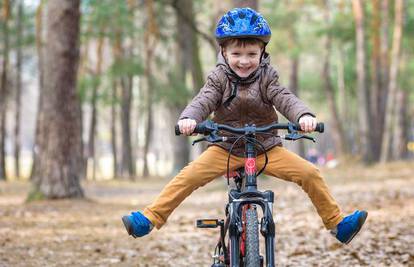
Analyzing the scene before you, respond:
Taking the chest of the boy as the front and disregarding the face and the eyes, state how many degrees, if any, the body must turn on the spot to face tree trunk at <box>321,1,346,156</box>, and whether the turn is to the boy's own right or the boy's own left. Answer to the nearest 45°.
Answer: approximately 180°

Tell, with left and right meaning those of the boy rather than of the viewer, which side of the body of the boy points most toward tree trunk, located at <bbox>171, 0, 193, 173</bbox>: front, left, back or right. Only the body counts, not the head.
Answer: back

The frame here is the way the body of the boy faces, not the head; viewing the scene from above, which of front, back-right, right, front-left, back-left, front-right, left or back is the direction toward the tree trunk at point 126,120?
back

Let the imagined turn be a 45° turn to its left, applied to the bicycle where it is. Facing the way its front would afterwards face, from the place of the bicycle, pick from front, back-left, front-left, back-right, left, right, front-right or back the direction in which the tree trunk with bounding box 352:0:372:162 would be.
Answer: back-left

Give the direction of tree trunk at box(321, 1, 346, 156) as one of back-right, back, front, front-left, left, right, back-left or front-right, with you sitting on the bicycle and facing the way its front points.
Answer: back

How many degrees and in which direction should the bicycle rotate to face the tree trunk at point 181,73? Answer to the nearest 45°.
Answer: approximately 180°

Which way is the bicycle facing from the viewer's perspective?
toward the camera

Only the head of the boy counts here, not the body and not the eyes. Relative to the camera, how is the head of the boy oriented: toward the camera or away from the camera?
toward the camera

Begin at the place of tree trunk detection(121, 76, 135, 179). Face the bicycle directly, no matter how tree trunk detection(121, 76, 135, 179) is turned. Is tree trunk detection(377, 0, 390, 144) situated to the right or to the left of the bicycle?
left
